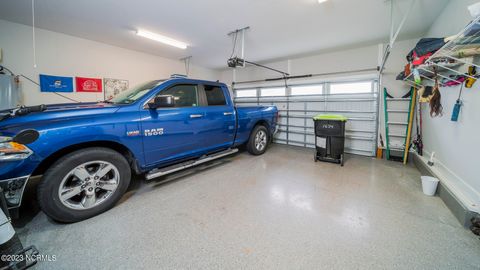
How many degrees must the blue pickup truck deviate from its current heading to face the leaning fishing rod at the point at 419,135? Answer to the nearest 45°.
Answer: approximately 135° to its left

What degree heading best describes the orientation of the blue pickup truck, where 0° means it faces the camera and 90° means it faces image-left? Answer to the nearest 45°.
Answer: approximately 45°

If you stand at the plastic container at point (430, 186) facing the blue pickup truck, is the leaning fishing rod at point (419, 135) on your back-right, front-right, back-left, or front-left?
back-right

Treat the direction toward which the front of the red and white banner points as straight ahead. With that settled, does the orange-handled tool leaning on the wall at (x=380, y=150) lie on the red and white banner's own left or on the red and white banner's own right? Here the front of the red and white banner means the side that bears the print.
on the red and white banner's own left

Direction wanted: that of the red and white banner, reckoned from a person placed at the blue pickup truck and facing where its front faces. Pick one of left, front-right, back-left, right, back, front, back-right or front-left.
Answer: back-right
